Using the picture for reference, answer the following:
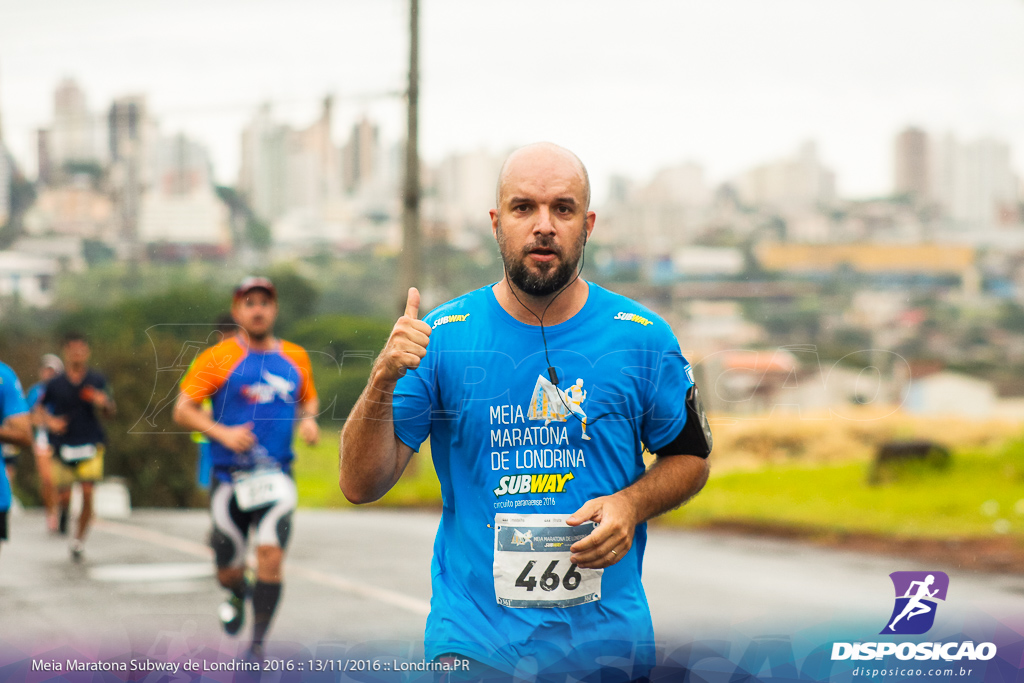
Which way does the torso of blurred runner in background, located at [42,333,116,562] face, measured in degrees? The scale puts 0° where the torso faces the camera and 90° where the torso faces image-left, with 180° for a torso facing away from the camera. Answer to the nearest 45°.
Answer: approximately 0°

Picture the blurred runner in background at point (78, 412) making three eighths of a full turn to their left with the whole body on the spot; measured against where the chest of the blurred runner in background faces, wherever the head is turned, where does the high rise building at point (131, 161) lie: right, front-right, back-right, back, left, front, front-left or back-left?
front-left

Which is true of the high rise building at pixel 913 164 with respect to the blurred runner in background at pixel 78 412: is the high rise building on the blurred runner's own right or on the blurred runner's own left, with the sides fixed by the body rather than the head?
on the blurred runner's own left

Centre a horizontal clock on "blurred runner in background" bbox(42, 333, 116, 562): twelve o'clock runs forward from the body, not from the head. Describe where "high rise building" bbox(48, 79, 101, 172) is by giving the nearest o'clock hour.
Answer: The high rise building is roughly at 6 o'clock from the blurred runner in background.

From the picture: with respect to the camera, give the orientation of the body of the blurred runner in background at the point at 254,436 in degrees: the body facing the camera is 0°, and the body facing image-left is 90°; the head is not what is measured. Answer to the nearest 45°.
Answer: approximately 0°

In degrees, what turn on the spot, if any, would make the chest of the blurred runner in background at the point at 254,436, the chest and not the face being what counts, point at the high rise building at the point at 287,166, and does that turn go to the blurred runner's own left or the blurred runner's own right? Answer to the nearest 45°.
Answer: approximately 180°

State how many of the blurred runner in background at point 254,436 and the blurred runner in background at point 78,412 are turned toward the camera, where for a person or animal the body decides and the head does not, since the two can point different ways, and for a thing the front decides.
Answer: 2

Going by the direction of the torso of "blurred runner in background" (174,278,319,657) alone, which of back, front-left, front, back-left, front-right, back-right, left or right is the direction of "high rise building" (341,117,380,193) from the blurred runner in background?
back

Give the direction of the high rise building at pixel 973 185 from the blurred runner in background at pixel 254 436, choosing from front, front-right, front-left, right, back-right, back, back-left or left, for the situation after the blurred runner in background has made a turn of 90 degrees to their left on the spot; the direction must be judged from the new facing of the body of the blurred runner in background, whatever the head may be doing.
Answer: front-left

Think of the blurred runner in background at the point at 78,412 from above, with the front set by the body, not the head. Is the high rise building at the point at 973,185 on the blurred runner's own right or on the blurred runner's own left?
on the blurred runner's own left

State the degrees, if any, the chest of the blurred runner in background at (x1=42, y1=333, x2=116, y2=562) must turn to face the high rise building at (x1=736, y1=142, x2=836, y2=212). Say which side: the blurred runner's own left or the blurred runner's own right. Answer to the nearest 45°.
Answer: approximately 135° to the blurred runner's own left

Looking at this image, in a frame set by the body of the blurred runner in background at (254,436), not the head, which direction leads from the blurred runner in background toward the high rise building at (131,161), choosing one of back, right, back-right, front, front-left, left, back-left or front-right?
back

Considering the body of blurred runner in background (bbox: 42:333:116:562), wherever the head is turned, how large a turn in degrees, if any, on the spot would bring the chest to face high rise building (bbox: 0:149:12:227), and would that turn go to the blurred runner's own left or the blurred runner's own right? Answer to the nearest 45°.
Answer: approximately 180°

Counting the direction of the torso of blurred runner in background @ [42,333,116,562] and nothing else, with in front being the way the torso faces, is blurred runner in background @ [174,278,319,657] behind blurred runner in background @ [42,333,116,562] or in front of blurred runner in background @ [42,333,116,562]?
in front
